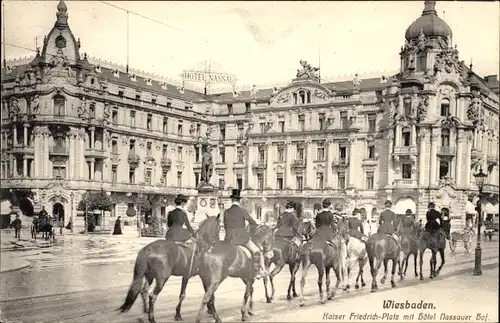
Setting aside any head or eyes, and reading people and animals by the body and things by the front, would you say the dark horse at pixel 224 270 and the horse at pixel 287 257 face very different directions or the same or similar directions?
same or similar directions

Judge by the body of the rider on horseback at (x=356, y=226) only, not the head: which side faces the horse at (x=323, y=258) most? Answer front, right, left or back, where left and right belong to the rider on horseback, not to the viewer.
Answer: back

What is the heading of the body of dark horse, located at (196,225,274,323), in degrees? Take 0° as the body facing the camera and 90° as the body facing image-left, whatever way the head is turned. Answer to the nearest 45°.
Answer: approximately 225°

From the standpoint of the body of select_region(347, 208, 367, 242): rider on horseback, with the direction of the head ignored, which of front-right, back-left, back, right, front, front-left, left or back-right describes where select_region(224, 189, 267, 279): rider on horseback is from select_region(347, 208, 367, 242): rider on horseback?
back

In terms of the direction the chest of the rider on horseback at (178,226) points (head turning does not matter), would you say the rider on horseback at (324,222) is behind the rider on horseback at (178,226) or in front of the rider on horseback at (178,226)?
in front

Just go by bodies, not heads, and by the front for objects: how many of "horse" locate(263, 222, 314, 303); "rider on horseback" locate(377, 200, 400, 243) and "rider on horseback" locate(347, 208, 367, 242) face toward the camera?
0

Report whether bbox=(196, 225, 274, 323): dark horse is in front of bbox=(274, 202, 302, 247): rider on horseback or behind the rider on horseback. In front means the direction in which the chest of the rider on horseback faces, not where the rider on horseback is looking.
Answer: behind

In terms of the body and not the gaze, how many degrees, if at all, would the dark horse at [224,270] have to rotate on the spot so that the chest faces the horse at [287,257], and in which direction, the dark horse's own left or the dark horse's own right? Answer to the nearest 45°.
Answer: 0° — it already faces it

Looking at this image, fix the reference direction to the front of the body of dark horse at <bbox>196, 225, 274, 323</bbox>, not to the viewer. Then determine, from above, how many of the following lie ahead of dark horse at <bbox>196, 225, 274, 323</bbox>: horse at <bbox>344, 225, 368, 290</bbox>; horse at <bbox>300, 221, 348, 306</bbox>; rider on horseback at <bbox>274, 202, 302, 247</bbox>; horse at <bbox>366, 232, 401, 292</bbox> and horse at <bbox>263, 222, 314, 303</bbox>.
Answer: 5

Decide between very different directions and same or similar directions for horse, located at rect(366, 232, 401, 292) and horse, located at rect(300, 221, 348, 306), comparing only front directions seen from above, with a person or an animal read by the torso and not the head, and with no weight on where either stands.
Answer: same or similar directions

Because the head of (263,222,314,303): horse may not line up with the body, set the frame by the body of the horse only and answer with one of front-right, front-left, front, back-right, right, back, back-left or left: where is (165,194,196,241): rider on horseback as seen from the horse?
back

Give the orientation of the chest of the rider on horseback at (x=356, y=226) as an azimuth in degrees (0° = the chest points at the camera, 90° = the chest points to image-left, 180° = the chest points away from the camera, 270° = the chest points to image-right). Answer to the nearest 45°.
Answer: approximately 225°

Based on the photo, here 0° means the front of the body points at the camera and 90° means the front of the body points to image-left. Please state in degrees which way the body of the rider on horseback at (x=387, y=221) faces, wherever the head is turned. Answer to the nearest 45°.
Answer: approximately 225°

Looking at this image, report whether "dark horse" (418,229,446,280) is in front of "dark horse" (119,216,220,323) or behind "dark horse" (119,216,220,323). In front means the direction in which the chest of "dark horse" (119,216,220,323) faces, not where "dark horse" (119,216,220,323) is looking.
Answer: in front

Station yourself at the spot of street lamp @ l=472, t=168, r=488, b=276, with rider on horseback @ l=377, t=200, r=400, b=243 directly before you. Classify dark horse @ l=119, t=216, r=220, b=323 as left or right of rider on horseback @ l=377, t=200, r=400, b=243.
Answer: left

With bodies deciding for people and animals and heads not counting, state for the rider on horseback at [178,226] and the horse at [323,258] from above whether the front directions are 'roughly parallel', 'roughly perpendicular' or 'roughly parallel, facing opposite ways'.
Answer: roughly parallel
